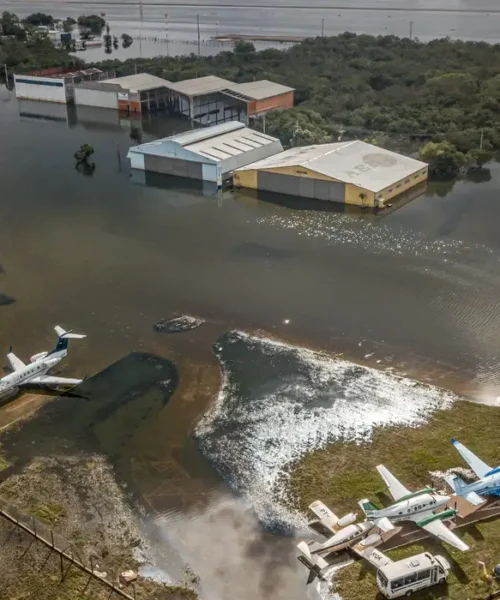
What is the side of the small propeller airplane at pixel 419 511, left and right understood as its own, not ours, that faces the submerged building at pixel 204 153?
left

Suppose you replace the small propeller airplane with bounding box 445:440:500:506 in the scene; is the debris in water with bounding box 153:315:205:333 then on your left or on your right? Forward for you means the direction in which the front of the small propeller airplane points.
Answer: on your left

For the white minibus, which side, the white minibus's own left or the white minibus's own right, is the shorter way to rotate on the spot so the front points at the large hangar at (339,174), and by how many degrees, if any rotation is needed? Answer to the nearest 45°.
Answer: approximately 45° to the white minibus's own left

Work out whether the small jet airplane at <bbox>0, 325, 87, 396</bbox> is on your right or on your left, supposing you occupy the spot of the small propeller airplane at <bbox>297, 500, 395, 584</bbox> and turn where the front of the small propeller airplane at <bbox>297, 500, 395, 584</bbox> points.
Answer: on your left

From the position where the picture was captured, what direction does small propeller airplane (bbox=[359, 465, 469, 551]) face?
facing away from the viewer and to the right of the viewer

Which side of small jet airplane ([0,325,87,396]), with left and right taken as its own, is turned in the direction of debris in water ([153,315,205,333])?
back

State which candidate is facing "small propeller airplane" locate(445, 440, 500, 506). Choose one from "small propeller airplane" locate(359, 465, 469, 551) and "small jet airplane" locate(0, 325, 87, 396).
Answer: "small propeller airplane" locate(359, 465, 469, 551)

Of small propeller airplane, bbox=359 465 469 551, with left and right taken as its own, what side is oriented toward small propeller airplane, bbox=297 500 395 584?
back

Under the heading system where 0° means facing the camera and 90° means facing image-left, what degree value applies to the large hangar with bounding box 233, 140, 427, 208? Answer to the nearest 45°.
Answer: approximately 45°

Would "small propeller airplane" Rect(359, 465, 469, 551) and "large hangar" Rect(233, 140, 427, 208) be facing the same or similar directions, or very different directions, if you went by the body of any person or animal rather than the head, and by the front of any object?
very different directions

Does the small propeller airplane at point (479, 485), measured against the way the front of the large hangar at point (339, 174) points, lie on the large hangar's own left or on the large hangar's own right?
on the large hangar's own left

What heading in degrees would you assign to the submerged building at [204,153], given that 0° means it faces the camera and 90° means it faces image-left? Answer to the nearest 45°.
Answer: approximately 45°
